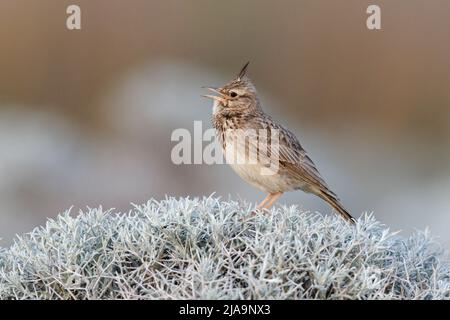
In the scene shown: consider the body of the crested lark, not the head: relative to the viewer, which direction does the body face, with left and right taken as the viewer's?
facing to the left of the viewer
